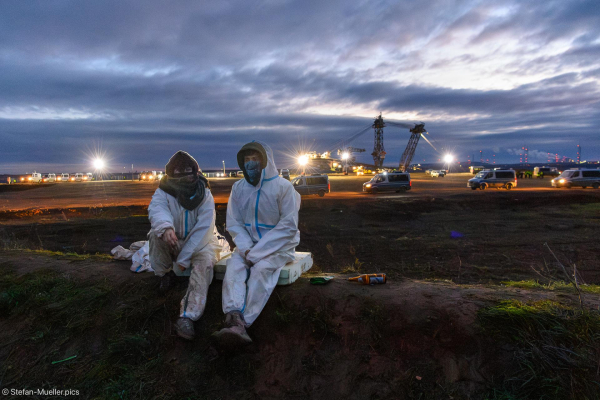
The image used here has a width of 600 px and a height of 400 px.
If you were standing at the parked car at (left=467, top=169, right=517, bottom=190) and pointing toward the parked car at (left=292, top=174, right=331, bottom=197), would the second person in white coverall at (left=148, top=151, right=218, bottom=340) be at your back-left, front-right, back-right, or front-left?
front-left

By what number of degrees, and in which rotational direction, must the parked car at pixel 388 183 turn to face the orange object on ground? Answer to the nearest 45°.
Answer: approximately 90° to its left

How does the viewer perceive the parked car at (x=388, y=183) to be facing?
facing to the left of the viewer

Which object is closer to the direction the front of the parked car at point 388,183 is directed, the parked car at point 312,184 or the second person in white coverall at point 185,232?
the parked car

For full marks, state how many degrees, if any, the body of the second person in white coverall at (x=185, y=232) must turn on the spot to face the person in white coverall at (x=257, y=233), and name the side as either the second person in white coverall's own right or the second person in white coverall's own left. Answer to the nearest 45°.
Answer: approximately 45° to the second person in white coverall's own left

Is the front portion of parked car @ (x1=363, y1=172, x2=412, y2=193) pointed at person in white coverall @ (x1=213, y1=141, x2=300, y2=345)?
no

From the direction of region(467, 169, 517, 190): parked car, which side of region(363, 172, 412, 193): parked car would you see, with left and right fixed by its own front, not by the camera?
back

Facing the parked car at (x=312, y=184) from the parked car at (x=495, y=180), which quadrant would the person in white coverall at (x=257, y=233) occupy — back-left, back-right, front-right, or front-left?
front-left

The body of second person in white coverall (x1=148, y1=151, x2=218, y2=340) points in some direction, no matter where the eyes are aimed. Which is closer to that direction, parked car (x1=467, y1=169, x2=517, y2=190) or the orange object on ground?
the orange object on ground

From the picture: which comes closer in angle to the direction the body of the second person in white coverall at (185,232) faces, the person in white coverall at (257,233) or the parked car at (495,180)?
the person in white coverall

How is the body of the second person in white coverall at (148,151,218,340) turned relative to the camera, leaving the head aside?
toward the camera
